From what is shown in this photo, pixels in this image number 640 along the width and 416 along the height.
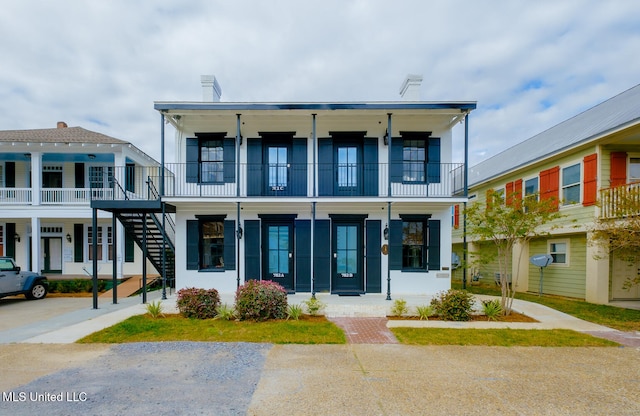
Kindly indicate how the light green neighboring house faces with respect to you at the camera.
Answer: facing the viewer and to the right of the viewer

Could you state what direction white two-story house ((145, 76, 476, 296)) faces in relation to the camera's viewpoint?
facing the viewer

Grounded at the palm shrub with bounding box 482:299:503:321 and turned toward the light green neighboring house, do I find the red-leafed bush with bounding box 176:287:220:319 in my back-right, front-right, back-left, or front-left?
back-left

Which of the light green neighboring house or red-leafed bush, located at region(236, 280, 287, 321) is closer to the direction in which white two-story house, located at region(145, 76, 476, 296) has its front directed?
the red-leafed bush

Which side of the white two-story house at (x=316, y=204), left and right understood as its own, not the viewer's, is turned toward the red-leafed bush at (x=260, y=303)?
front

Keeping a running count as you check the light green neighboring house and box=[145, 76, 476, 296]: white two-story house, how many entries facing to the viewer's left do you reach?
0

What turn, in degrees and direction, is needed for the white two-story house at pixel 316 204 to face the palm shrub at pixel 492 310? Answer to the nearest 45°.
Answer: approximately 45° to its left
